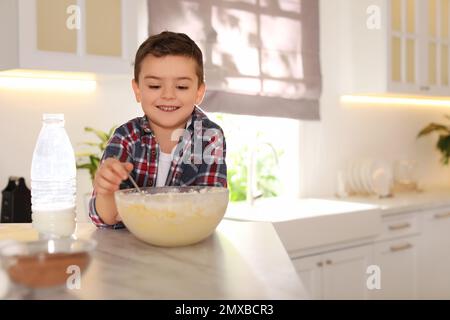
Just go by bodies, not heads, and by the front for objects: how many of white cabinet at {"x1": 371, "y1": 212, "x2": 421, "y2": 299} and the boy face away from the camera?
0

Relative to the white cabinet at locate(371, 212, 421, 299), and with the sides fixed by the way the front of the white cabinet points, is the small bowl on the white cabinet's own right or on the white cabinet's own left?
on the white cabinet's own right

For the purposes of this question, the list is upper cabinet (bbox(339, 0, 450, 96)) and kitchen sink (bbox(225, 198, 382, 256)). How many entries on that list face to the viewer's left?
0

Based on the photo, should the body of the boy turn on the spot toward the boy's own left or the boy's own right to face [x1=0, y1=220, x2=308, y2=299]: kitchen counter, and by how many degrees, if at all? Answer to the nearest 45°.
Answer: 0° — they already face it

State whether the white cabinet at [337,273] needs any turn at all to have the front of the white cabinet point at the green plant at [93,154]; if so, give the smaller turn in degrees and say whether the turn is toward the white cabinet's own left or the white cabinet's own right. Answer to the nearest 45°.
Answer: approximately 135° to the white cabinet's own right

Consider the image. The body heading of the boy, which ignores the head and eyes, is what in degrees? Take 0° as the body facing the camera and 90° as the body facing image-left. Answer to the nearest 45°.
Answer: approximately 0°

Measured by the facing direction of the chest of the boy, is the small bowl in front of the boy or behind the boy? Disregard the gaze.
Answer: in front

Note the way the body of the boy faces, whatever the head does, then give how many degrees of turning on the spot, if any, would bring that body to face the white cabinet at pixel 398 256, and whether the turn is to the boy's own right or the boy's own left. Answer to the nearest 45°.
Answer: approximately 135° to the boy's own left
